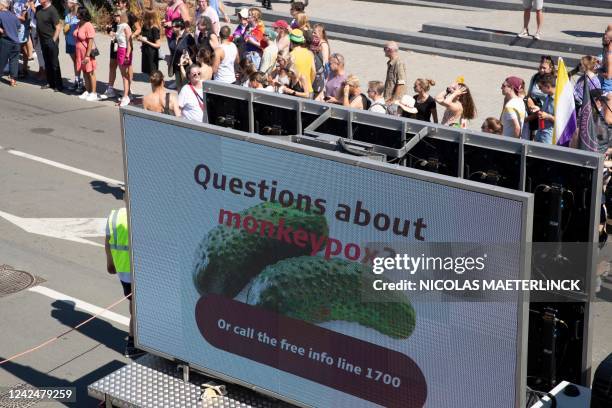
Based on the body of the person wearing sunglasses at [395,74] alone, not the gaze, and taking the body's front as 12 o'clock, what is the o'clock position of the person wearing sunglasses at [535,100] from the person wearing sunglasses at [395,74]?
the person wearing sunglasses at [535,100] is roughly at 6 o'clock from the person wearing sunglasses at [395,74].

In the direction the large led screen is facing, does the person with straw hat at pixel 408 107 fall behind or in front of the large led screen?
behind

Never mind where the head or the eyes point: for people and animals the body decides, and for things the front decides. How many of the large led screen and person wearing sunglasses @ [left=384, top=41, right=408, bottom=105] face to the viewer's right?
0

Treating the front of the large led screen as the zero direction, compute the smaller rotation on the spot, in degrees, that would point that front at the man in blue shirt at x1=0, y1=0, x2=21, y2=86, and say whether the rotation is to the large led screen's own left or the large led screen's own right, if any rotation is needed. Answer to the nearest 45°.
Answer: approximately 90° to the large led screen's own right

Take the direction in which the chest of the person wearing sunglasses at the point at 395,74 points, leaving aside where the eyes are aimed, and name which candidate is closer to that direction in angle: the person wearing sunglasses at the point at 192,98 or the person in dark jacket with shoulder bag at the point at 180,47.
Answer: the person wearing sunglasses

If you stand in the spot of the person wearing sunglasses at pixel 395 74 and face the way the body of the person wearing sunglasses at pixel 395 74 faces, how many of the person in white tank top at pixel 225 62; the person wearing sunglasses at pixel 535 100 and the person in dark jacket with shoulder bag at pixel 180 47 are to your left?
1

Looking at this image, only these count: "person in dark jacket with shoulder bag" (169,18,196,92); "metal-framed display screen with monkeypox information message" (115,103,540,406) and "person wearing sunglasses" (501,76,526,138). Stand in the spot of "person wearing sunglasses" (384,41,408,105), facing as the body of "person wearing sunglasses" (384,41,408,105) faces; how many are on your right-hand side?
1

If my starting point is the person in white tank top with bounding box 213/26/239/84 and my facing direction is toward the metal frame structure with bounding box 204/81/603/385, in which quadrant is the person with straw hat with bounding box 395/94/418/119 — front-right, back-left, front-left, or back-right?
front-left

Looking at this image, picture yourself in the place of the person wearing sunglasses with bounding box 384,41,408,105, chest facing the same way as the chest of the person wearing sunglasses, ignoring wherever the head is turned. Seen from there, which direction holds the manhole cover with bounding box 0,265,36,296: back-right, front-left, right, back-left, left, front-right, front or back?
front

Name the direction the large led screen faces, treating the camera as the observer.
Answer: facing the viewer and to the left of the viewer
